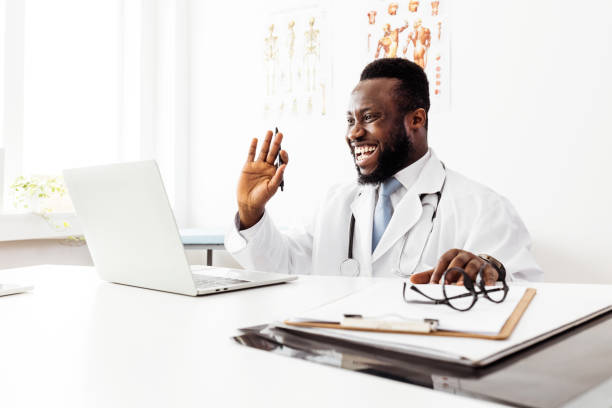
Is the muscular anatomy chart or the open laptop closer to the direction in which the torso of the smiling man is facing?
the open laptop

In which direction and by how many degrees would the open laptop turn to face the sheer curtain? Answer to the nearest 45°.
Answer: approximately 45° to its left

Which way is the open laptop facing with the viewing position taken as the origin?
facing away from the viewer and to the right of the viewer

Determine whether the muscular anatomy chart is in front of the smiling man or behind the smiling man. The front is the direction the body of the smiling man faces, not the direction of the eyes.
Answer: behind

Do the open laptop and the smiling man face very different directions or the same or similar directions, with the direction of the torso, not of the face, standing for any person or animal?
very different directions

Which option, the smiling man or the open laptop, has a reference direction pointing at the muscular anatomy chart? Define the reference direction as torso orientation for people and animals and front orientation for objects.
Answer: the open laptop

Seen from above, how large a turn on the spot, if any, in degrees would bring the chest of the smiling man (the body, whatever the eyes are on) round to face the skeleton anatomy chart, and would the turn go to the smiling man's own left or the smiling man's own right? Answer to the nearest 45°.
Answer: approximately 135° to the smiling man's own right

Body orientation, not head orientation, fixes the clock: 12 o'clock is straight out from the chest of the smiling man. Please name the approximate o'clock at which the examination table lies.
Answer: The examination table is roughly at 3 o'clock from the smiling man.

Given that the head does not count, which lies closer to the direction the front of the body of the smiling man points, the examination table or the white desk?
the white desk

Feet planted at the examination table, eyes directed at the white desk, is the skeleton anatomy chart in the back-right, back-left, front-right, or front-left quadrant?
back-left
